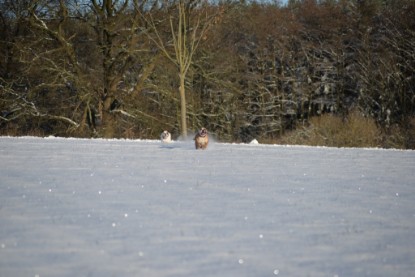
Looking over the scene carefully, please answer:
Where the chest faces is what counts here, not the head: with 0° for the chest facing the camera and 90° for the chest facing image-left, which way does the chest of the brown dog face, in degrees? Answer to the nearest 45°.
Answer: approximately 0°

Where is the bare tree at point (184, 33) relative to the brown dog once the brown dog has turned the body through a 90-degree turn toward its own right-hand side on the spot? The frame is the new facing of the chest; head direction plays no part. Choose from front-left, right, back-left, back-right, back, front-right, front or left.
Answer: right
